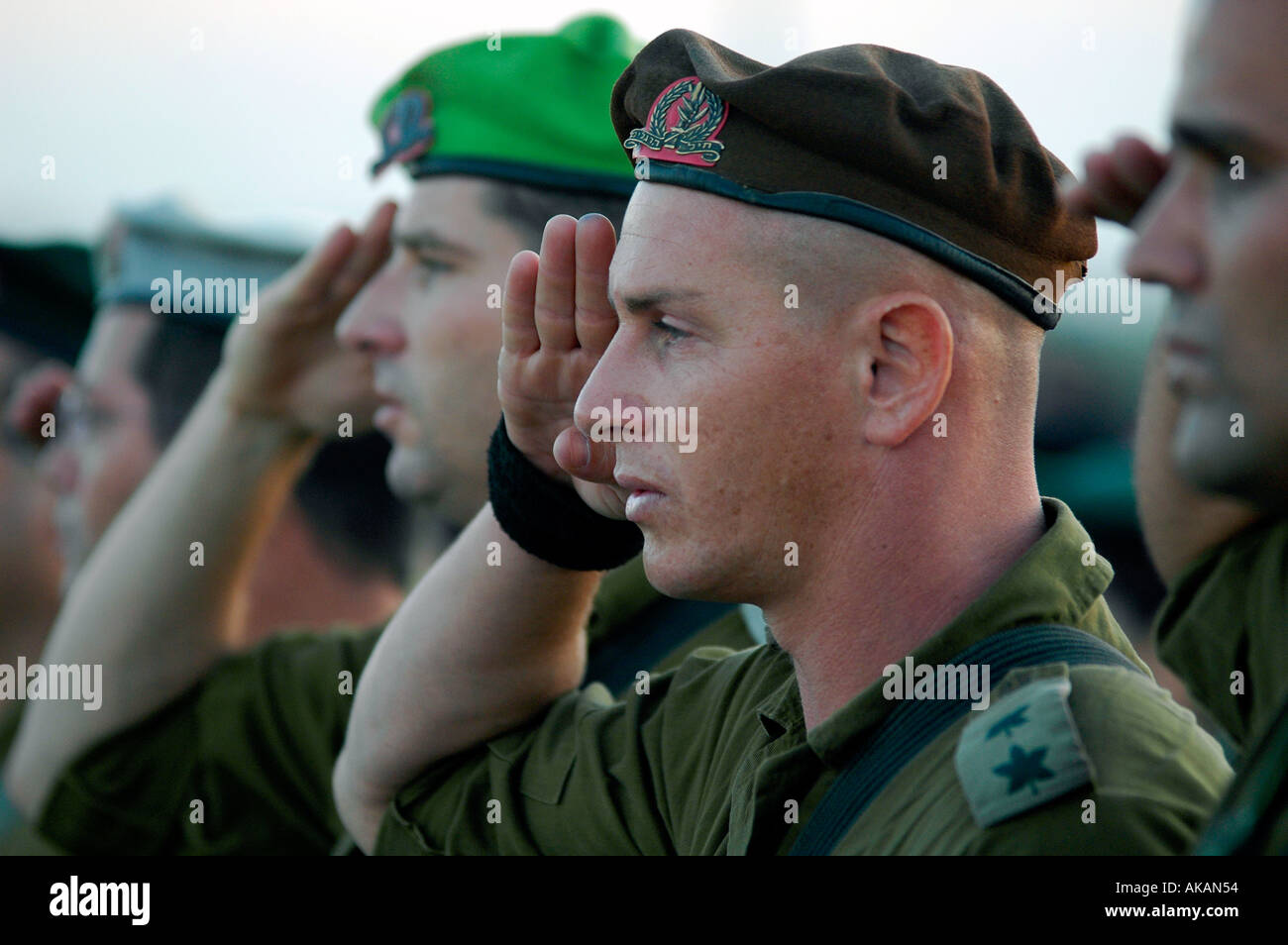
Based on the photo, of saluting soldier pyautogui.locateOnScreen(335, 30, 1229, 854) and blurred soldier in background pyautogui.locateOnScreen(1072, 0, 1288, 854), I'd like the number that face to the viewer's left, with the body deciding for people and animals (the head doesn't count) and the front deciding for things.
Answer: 2

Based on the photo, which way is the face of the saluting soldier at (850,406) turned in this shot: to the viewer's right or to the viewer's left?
to the viewer's left

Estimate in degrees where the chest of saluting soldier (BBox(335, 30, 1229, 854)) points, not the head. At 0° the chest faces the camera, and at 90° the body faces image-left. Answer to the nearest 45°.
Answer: approximately 90°

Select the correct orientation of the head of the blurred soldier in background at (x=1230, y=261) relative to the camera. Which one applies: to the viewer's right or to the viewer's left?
to the viewer's left

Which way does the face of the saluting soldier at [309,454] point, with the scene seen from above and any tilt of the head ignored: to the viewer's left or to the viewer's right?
to the viewer's left

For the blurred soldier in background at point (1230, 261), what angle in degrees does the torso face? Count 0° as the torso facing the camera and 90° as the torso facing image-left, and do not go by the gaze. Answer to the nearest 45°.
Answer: approximately 90°
